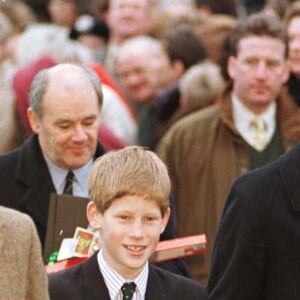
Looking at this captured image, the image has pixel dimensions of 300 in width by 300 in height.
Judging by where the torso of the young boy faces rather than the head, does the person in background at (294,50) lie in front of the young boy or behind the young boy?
behind

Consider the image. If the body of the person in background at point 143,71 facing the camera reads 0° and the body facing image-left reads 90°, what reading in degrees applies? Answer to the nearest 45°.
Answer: approximately 45°

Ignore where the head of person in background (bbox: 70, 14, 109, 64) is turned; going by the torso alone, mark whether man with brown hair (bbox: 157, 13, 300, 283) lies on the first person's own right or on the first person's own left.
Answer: on the first person's own left

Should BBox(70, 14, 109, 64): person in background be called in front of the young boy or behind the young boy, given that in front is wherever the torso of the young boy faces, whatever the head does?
behind

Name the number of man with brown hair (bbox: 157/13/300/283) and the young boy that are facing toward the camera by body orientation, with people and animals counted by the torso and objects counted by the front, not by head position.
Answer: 2

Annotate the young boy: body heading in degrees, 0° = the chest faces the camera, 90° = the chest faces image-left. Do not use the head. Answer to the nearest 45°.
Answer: approximately 0°

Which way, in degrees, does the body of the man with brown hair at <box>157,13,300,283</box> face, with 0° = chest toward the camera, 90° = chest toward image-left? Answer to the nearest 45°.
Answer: approximately 0°
